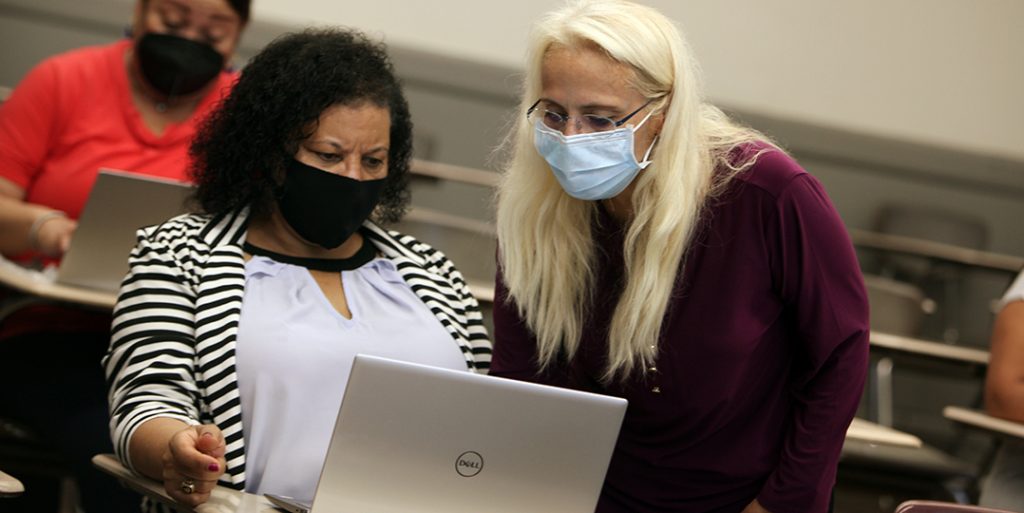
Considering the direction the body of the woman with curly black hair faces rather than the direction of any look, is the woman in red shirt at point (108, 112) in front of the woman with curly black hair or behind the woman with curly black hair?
behind

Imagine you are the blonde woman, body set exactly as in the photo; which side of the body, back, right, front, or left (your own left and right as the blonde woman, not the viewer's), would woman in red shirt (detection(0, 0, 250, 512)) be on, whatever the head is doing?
right

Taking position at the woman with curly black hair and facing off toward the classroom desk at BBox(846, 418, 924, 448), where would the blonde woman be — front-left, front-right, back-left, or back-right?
front-right

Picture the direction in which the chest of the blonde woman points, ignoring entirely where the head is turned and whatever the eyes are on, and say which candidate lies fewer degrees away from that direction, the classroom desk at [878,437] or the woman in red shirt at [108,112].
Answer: the woman in red shirt

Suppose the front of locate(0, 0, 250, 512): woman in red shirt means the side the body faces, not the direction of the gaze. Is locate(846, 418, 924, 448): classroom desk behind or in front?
in front

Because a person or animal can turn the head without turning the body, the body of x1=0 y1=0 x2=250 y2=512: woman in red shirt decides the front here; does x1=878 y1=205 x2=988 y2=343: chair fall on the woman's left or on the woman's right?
on the woman's left

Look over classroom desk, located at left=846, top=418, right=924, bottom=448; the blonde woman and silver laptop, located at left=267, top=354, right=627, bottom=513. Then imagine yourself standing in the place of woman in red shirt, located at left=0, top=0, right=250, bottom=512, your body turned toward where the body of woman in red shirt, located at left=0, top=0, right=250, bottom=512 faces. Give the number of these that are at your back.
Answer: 0

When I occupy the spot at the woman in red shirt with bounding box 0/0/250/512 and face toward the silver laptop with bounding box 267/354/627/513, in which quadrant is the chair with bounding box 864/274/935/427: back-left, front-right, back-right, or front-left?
front-left

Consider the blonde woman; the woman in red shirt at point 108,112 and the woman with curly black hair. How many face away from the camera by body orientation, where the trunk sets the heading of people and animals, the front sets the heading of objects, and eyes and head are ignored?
0

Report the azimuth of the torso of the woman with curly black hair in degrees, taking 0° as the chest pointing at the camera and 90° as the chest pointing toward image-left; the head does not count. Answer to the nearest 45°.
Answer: approximately 315°

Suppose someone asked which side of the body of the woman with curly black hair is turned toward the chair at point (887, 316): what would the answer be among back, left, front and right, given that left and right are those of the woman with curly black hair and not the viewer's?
left

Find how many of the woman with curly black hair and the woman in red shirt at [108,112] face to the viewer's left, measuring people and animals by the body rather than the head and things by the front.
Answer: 0

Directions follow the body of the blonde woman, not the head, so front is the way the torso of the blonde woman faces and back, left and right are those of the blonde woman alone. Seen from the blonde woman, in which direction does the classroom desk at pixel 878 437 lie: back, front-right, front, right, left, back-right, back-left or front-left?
back

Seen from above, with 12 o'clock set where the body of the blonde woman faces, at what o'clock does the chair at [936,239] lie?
The chair is roughly at 5 o'clock from the blonde woman.

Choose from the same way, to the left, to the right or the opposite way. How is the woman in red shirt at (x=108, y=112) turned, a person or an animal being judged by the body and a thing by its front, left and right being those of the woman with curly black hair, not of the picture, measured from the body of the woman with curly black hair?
the same way

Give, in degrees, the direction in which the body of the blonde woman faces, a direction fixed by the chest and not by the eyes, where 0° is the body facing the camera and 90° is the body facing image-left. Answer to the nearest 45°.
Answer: approximately 45°

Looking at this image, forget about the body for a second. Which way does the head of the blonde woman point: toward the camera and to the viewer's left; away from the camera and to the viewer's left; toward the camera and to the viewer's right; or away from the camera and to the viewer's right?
toward the camera and to the viewer's left

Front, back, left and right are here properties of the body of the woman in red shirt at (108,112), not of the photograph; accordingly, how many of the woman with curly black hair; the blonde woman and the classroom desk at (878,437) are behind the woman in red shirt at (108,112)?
0

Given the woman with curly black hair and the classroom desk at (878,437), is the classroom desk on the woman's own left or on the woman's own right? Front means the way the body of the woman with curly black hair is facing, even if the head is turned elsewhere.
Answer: on the woman's own left

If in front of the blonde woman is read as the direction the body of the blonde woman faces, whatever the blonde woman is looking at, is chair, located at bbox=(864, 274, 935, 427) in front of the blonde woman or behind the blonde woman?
behind
